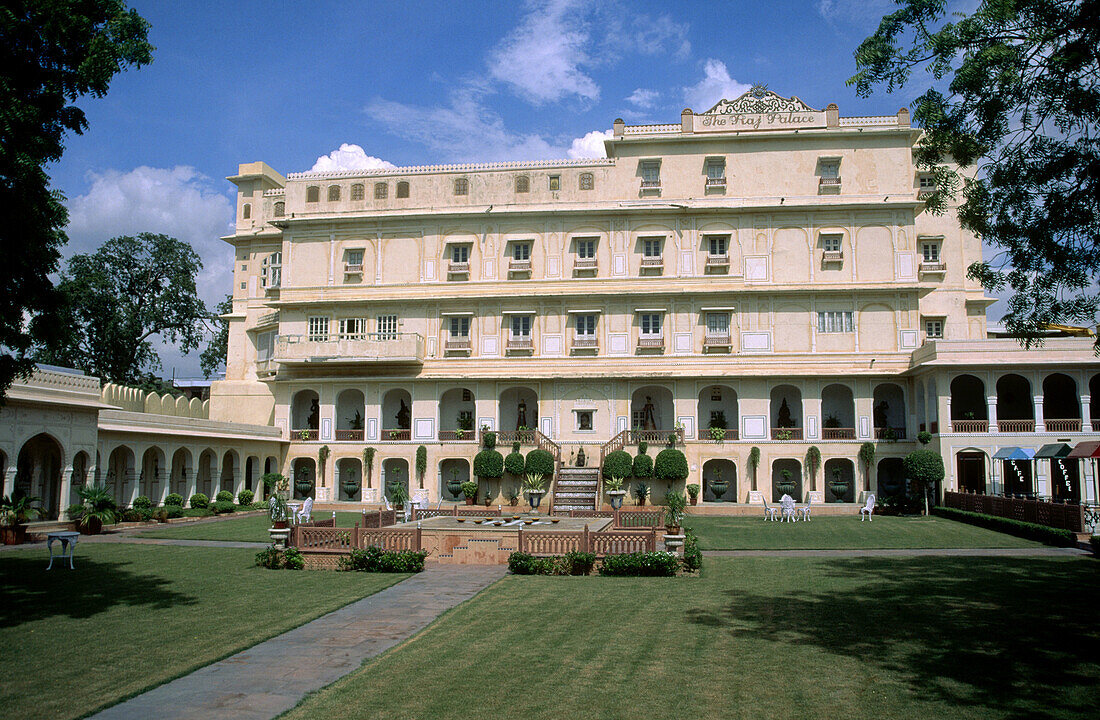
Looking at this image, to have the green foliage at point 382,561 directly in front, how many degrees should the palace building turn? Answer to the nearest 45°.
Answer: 0° — it already faces it

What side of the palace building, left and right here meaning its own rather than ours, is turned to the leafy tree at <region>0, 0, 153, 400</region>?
front

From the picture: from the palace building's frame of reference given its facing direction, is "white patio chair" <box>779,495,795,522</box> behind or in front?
in front

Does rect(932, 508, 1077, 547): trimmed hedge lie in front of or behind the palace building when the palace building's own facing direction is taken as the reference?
in front

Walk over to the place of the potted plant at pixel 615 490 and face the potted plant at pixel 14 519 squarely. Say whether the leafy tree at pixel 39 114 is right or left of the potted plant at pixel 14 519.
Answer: left

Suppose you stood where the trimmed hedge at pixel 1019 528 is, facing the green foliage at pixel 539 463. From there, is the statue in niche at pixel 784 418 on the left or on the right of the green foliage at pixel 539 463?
right

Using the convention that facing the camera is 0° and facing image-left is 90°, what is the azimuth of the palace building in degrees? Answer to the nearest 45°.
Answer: approximately 0°
